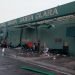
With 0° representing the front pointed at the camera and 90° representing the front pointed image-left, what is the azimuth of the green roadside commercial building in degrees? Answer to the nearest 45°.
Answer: approximately 45°
